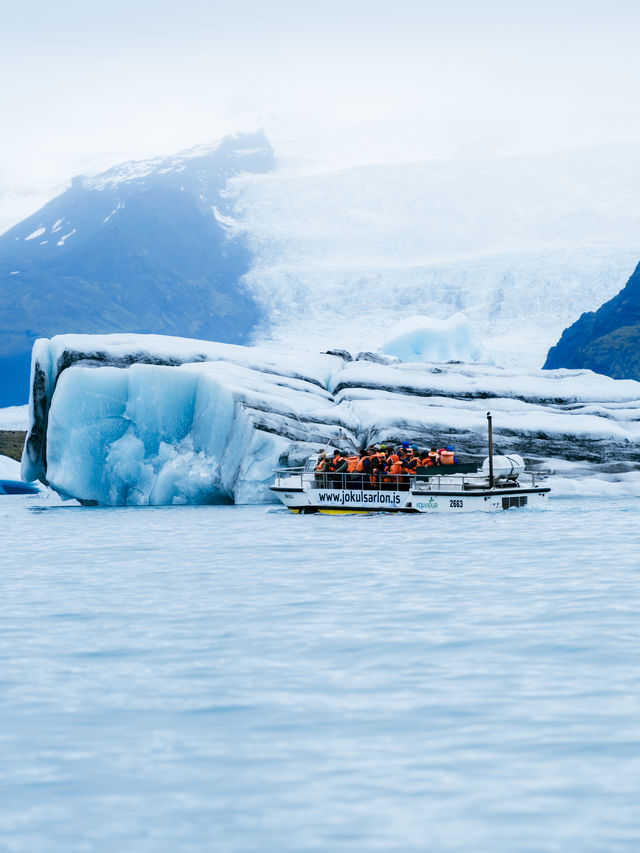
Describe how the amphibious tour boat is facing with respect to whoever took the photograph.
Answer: facing to the left of the viewer

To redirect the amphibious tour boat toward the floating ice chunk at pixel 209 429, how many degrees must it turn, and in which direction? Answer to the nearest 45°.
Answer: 0° — it already faces it

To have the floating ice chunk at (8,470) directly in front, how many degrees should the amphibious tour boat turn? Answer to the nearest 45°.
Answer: approximately 45° to its right
